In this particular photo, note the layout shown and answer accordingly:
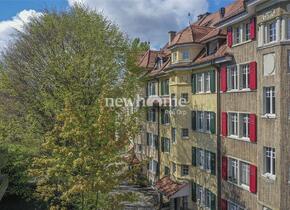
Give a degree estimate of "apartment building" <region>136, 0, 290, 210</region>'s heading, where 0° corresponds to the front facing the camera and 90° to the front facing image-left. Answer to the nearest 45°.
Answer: approximately 45°
